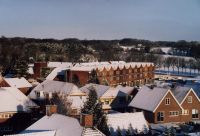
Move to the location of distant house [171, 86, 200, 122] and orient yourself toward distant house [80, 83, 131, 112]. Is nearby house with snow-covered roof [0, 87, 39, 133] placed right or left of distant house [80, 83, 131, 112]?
left

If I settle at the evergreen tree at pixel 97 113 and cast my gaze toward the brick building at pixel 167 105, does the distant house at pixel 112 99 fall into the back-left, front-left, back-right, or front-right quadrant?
front-left

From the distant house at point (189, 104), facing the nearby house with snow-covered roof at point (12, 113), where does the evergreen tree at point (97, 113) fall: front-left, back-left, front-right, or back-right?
front-left

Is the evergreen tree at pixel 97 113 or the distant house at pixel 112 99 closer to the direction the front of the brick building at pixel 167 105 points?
the evergreen tree

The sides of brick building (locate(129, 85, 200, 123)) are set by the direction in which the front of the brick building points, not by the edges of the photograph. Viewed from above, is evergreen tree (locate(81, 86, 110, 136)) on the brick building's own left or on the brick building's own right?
on the brick building's own right

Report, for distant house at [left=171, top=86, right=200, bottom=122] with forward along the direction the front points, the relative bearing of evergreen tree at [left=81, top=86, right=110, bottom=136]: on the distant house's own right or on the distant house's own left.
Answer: on the distant house's own right

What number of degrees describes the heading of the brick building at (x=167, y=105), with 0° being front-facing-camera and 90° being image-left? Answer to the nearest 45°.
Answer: approximately 315°

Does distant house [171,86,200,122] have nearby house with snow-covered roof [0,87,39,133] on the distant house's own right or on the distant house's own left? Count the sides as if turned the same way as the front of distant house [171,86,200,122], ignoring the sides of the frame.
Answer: on the distant house's own right

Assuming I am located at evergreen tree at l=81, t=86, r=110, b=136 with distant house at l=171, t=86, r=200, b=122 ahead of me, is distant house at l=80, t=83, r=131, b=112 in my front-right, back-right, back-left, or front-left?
front-left
